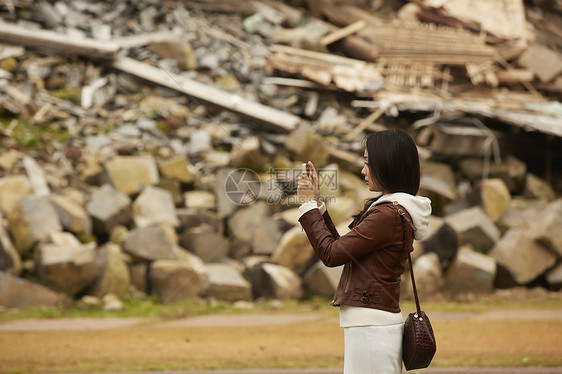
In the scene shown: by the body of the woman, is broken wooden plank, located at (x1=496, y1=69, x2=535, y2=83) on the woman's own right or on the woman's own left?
on the woman's own right

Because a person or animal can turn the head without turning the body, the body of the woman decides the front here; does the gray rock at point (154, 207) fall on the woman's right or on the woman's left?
on the woman's right

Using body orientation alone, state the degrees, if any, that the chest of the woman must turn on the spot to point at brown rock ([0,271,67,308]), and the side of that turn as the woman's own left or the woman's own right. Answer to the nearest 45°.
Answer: approximately 45° to the woman's own right

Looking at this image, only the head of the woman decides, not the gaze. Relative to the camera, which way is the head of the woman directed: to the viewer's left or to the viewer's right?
to the viewer's left

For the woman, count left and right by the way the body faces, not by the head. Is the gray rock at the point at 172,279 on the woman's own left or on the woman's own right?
on the woman's own right

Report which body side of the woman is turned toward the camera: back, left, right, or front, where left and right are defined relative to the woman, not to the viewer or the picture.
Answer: left

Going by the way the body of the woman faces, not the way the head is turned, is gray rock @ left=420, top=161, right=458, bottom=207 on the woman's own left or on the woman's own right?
on the woman's own right

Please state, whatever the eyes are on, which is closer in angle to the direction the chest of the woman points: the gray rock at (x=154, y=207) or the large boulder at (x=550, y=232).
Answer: the gray rock

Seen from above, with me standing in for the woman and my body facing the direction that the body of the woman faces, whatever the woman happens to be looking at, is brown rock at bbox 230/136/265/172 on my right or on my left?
on my right

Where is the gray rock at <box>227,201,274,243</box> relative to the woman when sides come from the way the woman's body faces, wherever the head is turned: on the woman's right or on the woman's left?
on the woman's right
